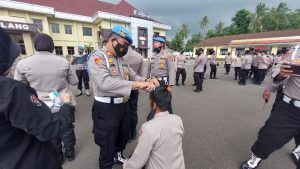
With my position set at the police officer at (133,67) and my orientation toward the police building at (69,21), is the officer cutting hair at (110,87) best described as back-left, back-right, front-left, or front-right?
back-left

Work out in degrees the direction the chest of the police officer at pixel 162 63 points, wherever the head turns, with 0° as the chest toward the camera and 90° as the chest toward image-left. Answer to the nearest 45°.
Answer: approximately 45°

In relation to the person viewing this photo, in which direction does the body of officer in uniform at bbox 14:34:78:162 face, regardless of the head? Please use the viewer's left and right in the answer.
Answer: facing away from the viewer

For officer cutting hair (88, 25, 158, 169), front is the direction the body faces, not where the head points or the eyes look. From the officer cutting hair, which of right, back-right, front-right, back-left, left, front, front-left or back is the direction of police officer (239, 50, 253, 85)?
left

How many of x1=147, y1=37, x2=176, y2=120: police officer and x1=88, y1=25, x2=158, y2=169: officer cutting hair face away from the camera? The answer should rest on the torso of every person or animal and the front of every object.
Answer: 0

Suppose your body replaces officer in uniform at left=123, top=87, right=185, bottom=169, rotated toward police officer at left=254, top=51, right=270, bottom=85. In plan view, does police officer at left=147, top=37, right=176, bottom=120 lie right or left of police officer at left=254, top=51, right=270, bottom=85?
left

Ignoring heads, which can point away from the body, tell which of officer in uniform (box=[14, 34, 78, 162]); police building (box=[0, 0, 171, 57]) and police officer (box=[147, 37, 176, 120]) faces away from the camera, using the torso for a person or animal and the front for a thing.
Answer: the officer in uniform

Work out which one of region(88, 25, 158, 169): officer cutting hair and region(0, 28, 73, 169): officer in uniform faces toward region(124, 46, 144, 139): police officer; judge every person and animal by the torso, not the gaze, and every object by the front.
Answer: the officer in uniform

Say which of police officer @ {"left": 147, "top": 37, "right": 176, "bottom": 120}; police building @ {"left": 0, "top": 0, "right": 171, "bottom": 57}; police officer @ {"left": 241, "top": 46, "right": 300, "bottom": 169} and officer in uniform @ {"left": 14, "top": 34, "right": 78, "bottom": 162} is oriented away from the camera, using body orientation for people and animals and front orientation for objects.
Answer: the officer in uniform

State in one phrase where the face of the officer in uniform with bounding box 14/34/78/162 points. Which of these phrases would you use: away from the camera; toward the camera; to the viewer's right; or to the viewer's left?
away from the camera

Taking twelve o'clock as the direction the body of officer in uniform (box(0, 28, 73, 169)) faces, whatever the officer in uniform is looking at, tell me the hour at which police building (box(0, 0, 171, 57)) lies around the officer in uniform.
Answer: The police building is roughly at 11 o'clock from the officer in uniform.

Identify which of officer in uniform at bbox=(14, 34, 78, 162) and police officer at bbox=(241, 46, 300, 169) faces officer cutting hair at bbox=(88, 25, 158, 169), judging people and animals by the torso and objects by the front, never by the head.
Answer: the police officer

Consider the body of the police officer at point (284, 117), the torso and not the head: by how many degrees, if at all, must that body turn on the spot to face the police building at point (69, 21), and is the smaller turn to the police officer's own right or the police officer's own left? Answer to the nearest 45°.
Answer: approximately 45° to the police officer's own right

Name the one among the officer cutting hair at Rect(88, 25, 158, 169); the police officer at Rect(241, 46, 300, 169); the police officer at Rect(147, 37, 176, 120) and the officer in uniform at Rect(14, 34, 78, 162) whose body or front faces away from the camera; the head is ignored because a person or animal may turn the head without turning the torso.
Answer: the officer in uniform
